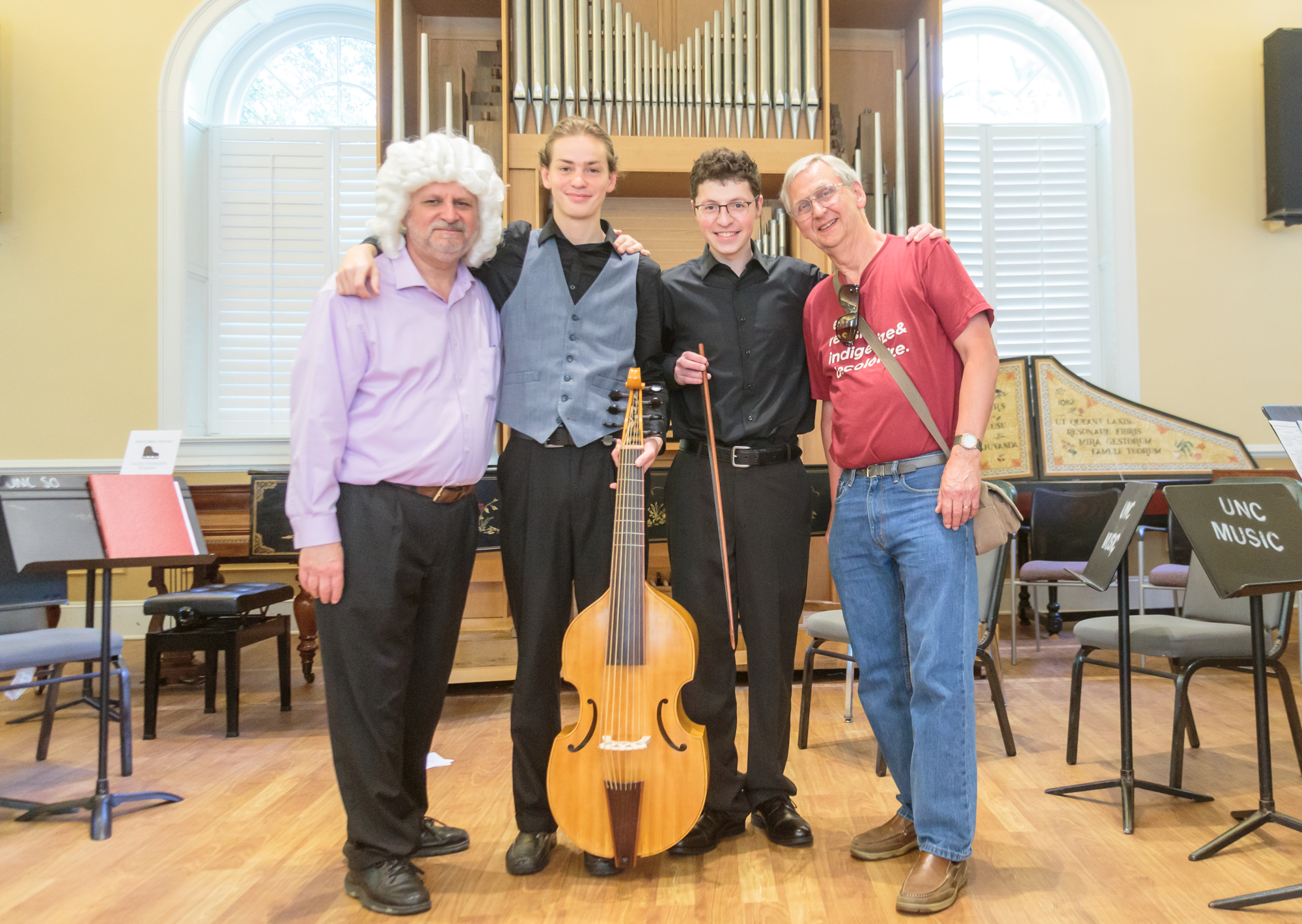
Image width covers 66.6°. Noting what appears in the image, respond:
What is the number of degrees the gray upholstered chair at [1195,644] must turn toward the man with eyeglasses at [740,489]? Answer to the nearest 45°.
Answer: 0° — it already faces them

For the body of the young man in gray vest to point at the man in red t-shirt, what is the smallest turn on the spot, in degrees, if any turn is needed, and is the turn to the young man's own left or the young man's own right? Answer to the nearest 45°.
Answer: approximately 90° to the young man's own left

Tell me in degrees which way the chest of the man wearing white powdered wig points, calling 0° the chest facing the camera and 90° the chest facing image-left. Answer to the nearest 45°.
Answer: approximately 315°

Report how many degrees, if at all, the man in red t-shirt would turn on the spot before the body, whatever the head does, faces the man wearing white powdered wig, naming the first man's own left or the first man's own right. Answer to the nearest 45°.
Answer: approximately 45° to the first man's own right

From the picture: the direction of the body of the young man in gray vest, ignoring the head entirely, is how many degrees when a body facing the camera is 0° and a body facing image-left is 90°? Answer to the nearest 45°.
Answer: approximately 0°

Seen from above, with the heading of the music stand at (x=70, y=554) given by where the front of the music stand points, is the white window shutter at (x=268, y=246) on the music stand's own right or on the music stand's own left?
on the music stand's own left

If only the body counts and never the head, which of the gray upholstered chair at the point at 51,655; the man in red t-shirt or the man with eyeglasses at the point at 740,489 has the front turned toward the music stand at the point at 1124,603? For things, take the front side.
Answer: the gray upholstered chair

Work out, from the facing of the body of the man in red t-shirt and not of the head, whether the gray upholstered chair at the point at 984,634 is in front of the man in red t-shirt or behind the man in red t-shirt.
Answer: behind

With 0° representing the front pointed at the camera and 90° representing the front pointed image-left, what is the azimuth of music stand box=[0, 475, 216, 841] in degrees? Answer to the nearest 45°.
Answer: approximately 315°

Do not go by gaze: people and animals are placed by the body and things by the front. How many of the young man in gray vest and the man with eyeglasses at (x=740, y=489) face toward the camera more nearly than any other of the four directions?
2
